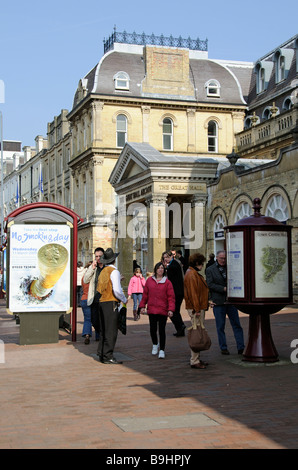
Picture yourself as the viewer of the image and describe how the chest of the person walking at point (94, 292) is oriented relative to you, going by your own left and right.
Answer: facing the viewer and to the right of the viewer

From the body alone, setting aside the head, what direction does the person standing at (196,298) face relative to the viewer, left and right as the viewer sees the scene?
facing to the right of the viewer

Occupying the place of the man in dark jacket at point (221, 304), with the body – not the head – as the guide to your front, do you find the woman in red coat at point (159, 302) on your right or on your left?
on your right

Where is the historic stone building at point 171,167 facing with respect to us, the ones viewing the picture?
facing the viewer and to the left of the viewer

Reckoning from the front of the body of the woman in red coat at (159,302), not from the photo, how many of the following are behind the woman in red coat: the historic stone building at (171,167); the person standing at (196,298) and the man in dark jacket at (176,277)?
2

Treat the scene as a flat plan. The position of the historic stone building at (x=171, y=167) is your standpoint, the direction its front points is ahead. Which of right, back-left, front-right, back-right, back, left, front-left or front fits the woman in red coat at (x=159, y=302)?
front-left

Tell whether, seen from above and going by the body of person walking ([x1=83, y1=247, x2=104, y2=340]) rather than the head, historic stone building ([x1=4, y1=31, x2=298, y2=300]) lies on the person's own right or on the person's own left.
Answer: on the person's own left

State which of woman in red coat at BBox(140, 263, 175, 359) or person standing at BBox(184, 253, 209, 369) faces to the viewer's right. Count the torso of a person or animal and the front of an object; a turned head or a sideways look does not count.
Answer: the person standing

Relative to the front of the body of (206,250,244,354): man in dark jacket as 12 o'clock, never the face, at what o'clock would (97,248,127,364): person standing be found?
The person standing is roughly at 4 o'clock from the man in dark jacket.

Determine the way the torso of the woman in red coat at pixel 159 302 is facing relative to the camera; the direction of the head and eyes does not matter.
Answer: toward the camera

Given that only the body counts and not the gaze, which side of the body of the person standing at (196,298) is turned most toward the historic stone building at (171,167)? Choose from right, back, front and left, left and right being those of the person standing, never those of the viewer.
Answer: left

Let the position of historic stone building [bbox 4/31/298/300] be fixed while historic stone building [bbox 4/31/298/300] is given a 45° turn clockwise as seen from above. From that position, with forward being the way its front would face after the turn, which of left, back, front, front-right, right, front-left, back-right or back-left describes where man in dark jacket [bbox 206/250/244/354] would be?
left

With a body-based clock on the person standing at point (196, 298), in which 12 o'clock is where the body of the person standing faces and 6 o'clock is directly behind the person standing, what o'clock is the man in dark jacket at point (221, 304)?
The man in dark jacket is roughly at 10 o'clock from the person standing.
